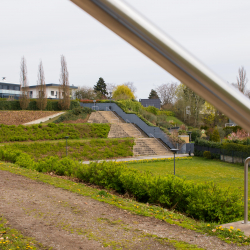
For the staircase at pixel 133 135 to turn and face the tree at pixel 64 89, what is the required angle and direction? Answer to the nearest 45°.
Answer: approximately 180°

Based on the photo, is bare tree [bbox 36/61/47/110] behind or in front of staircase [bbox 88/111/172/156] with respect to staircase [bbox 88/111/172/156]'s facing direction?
behind

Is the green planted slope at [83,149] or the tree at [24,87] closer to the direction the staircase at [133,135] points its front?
the green planted slope

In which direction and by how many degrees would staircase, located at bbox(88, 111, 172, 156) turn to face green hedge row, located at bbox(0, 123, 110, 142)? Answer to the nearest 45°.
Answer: approximately 90° to its right

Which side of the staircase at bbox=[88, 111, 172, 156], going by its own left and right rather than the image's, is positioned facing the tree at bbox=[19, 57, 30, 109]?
back

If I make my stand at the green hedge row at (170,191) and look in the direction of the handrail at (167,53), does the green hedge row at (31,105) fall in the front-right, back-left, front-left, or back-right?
back-right

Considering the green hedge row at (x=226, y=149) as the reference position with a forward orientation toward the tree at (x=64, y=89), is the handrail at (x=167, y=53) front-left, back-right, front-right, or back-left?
back-left

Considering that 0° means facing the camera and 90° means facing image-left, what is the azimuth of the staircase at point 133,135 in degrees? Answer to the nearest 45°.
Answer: approximately 315°
